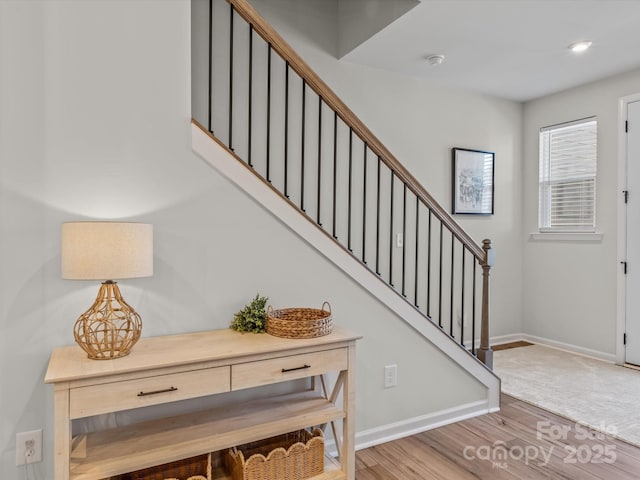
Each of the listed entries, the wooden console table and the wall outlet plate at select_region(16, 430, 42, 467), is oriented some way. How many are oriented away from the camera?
0

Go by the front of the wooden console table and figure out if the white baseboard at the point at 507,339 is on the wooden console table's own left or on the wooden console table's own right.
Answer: on the wooden console table's own left

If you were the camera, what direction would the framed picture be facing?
facing the viewer and to the right of the viewer

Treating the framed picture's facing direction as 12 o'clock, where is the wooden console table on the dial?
The wooden console table is roughly at 2 o'clock from the framed picture.

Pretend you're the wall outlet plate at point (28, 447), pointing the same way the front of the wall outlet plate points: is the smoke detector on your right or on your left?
on your left

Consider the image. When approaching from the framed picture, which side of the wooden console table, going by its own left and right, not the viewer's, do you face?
left

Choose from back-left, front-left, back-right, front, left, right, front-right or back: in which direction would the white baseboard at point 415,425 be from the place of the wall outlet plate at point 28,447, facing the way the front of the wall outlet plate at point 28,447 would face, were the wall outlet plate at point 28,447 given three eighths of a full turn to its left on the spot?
right

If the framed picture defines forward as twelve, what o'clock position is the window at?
The window is roughly at 10 o'clock from the framed picture.

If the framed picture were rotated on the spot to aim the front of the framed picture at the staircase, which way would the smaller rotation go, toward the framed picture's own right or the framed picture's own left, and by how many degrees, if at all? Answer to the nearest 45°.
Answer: approximately 90° to the framed picture's own right

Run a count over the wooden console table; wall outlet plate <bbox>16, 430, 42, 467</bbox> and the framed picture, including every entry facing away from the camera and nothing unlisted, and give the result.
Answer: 0

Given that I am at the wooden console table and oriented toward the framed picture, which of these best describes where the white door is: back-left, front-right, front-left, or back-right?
front-right

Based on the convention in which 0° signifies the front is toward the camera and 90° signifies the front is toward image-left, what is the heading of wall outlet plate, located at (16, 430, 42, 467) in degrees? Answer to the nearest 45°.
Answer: approximately 315°

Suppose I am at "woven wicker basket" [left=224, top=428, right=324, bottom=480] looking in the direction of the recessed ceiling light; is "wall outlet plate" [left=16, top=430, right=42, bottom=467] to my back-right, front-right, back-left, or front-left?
back-left
